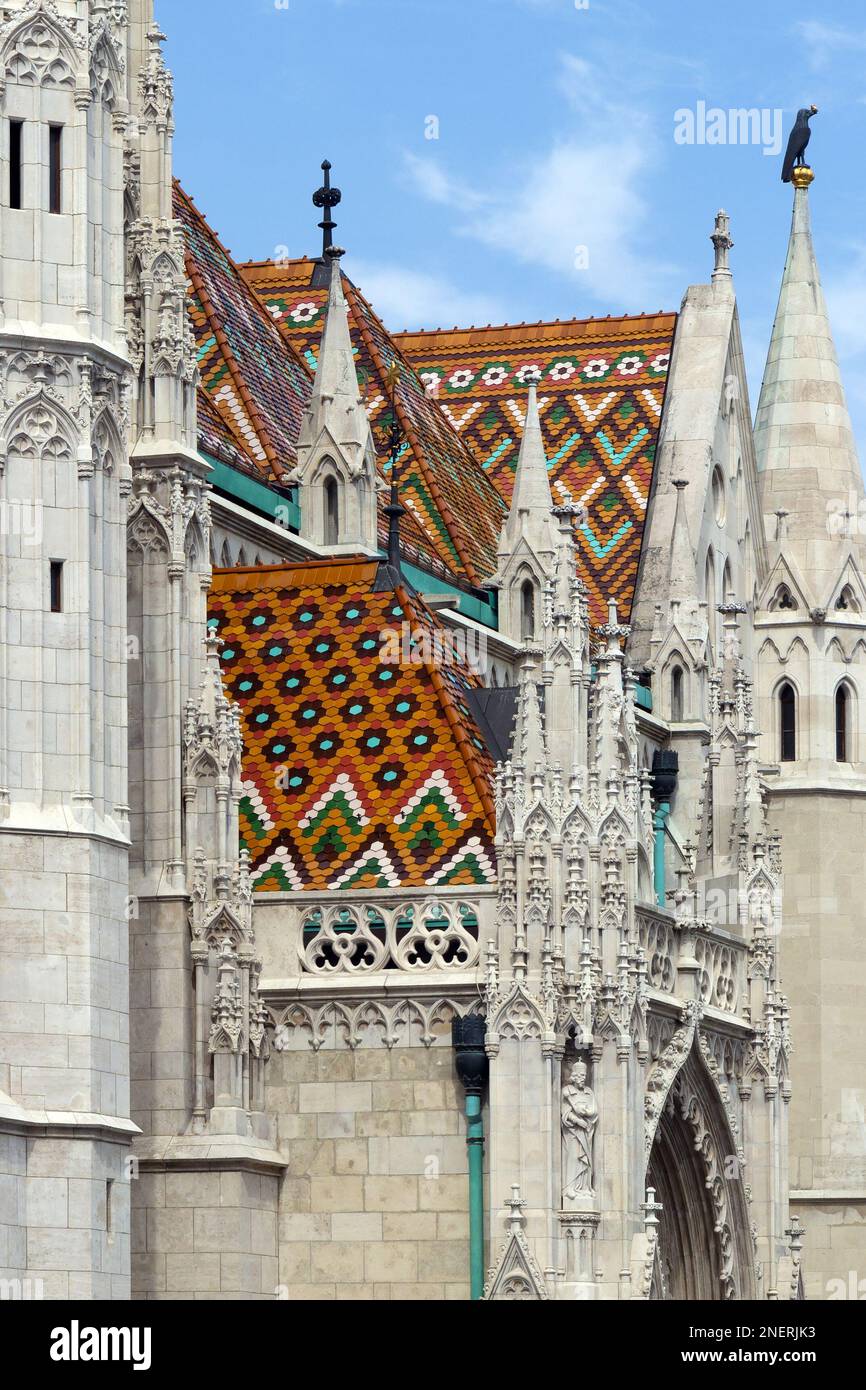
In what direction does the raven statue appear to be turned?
to the viewer's right
